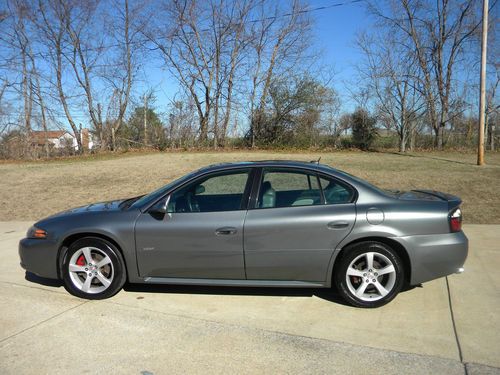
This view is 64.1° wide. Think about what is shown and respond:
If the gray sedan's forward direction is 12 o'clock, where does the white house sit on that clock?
The white house is roughly at 2 o'clock from the gray sedan.

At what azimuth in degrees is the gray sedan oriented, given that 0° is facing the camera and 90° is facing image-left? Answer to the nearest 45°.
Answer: approximately 90°
